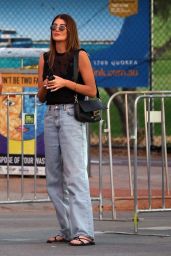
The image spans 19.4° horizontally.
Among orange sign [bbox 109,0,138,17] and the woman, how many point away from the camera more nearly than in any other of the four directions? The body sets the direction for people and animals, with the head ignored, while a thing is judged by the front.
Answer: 0

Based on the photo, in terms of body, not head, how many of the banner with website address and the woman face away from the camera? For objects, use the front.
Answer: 0

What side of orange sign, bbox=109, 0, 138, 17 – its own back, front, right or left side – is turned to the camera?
front

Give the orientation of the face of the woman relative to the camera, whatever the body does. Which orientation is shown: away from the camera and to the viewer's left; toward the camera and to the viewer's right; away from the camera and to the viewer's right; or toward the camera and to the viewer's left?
toward the camera and to the viewer's left

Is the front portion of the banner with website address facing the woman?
yes

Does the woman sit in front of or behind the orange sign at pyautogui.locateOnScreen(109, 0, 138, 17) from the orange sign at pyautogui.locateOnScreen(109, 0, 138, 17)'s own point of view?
in front

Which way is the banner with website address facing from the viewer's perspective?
toward the camera

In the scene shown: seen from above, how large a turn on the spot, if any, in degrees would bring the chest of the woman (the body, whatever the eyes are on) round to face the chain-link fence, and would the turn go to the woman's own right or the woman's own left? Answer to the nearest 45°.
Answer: approximately 135° to the woman's own right
